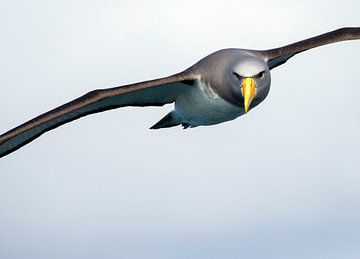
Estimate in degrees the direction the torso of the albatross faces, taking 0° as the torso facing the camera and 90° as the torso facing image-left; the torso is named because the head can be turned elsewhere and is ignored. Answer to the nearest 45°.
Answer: approximately 315°
